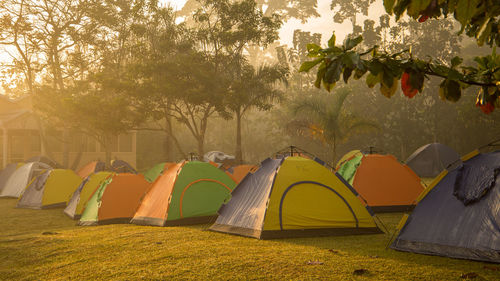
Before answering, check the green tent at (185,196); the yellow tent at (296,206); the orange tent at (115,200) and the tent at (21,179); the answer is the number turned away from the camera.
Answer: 0

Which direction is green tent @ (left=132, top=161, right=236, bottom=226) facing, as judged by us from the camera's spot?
facing the viewer and to the right of the viewer

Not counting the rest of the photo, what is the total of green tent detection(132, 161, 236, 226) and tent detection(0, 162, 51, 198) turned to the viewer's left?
0

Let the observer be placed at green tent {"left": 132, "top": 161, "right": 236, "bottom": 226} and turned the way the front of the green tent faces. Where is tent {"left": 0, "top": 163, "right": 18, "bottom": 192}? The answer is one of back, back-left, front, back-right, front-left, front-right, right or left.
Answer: back

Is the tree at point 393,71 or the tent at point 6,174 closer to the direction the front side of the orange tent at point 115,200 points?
the tree

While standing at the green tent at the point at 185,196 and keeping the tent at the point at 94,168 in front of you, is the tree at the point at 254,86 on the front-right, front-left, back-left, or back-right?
front-right

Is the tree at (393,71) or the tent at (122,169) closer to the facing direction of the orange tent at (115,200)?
the tree

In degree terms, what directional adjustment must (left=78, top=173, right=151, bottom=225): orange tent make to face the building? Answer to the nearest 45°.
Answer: approximately 135° to its right

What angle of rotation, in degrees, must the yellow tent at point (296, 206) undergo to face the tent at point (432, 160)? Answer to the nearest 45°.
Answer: approximately 90° to its left

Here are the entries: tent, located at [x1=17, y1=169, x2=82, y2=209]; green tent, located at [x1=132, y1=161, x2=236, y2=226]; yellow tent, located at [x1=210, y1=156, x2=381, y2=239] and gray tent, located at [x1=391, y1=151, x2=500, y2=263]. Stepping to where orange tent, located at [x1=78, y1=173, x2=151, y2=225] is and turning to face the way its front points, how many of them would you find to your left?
3

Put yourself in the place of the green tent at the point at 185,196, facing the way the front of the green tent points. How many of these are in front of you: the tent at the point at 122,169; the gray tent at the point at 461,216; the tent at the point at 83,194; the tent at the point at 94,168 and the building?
1

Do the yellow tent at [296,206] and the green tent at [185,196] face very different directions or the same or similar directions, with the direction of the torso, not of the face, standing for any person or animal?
same or similar directions

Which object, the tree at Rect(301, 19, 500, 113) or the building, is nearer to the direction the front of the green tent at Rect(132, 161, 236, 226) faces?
the tree

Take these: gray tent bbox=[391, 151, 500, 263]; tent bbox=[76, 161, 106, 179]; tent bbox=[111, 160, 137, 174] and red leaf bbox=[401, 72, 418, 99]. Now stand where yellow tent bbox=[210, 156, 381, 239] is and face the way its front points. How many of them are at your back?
2
